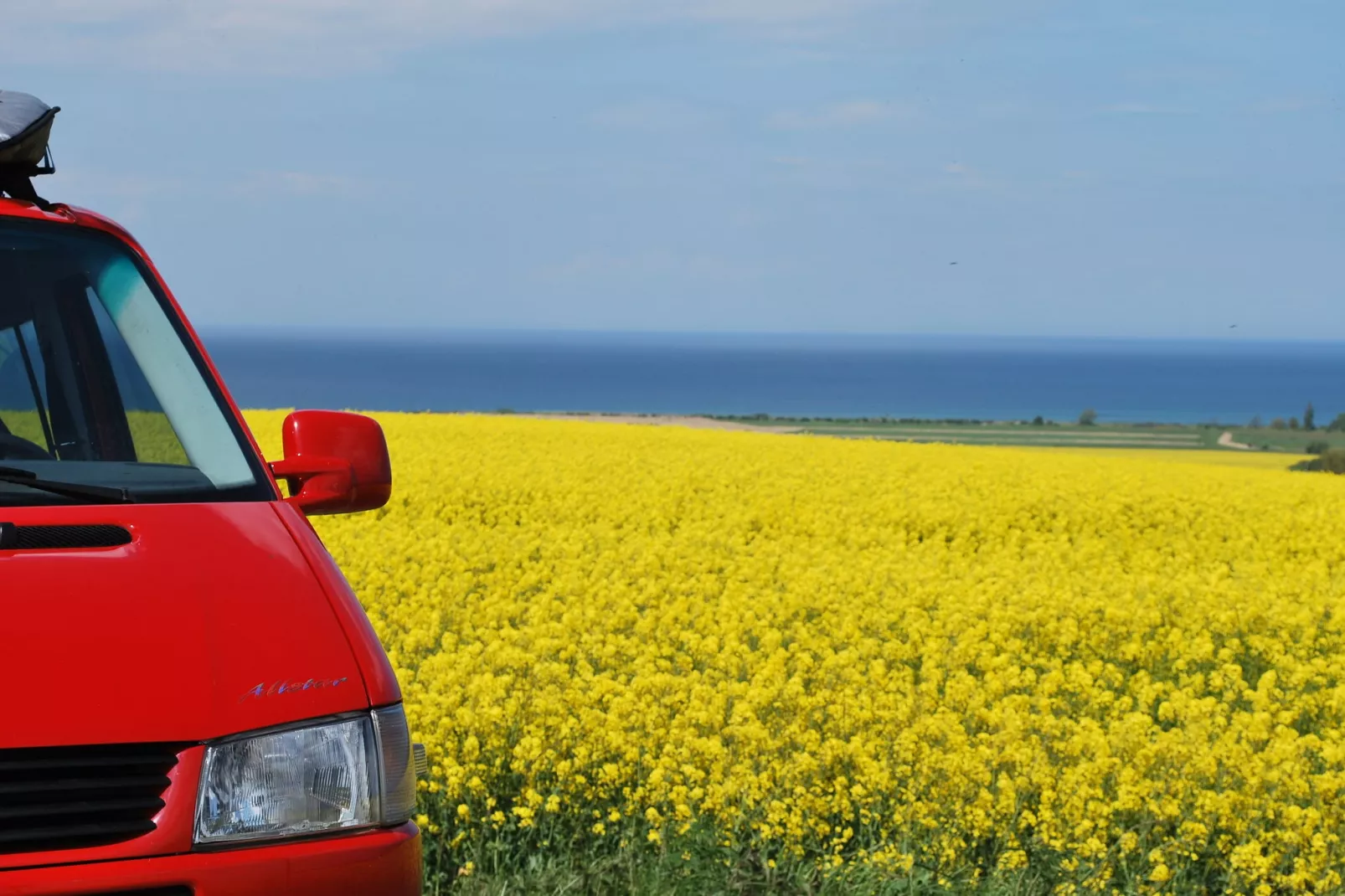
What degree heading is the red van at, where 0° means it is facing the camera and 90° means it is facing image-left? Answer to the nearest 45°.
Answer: approximately 315°
